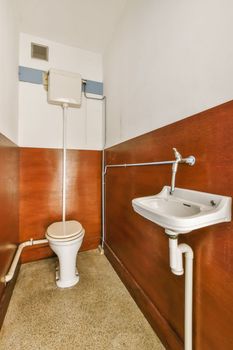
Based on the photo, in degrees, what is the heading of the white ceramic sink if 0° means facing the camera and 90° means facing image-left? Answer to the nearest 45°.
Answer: approximately 45°

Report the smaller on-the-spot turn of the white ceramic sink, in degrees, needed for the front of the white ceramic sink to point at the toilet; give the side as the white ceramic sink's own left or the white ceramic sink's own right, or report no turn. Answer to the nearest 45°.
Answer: approximately 90° to the white ceramic sink's own right
